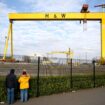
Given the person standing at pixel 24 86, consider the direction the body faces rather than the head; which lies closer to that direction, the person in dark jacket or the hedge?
the hedge

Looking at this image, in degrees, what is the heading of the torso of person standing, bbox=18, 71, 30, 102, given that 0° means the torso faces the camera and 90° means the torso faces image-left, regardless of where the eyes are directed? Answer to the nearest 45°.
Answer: approximately 180°

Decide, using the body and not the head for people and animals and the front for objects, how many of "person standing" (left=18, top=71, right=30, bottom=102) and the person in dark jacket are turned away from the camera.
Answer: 2

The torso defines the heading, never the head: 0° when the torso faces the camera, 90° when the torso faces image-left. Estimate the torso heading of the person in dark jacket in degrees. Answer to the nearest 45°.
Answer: approximately 180°

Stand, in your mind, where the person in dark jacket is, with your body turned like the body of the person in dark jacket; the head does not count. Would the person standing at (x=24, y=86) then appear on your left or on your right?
on your right
